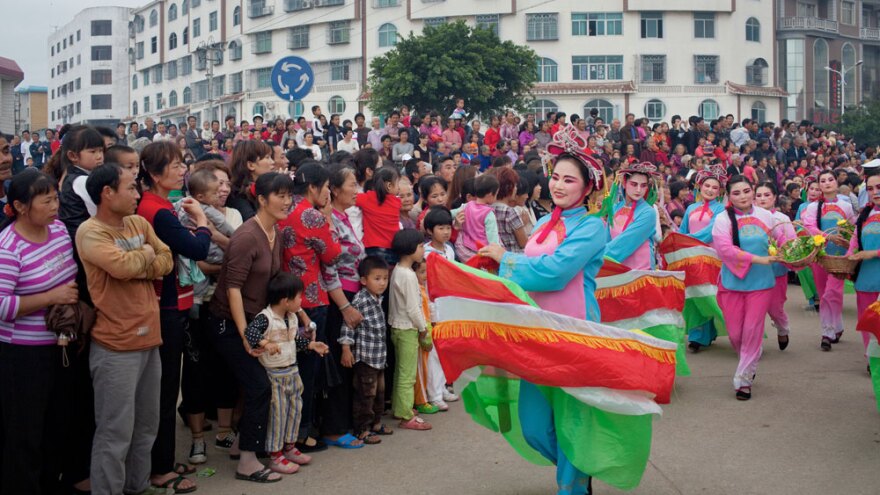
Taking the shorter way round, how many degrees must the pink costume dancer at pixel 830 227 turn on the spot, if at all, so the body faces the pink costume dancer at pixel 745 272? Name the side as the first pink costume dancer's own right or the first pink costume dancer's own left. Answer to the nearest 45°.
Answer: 0° — they already face them

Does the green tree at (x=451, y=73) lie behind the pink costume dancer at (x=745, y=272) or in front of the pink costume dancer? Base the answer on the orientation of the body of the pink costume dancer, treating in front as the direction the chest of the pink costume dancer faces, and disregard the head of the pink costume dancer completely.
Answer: behind

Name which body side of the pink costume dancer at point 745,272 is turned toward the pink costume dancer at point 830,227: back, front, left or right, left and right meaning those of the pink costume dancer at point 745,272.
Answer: back

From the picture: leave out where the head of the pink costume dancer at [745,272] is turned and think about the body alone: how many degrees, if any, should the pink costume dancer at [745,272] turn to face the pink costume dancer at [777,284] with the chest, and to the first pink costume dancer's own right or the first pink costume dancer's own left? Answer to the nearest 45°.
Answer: approximately 180°

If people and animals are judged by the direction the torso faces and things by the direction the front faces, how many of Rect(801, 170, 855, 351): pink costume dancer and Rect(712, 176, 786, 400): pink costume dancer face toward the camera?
2
